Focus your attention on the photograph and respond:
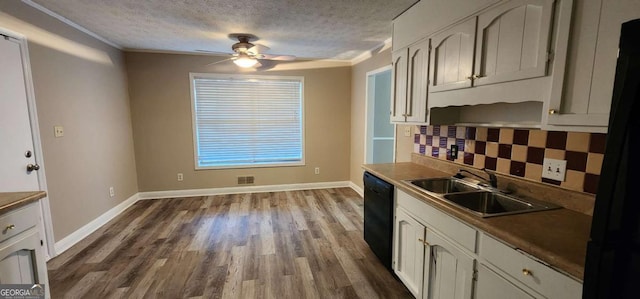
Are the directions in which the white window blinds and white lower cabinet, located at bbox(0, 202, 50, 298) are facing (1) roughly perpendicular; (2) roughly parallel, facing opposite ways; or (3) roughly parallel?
roughly perpendicular

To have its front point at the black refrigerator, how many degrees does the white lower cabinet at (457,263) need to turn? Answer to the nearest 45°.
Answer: approximately 90° to its left

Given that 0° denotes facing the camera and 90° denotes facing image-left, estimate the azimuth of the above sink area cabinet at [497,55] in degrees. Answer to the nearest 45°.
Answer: approximately 45°

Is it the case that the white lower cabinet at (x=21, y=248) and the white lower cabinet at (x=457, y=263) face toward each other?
yes

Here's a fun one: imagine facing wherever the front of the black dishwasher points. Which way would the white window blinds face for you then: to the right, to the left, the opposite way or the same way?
to the left

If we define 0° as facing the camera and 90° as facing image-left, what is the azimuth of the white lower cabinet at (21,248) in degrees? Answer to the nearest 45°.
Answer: approximately 315°

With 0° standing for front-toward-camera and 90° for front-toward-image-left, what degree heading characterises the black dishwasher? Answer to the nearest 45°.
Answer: approximately 45°

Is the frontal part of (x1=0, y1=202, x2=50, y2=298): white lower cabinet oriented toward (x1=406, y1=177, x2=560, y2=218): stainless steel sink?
yes

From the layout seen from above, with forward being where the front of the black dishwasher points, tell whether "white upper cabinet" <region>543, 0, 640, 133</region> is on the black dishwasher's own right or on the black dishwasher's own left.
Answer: on the black dishwasher's own left
